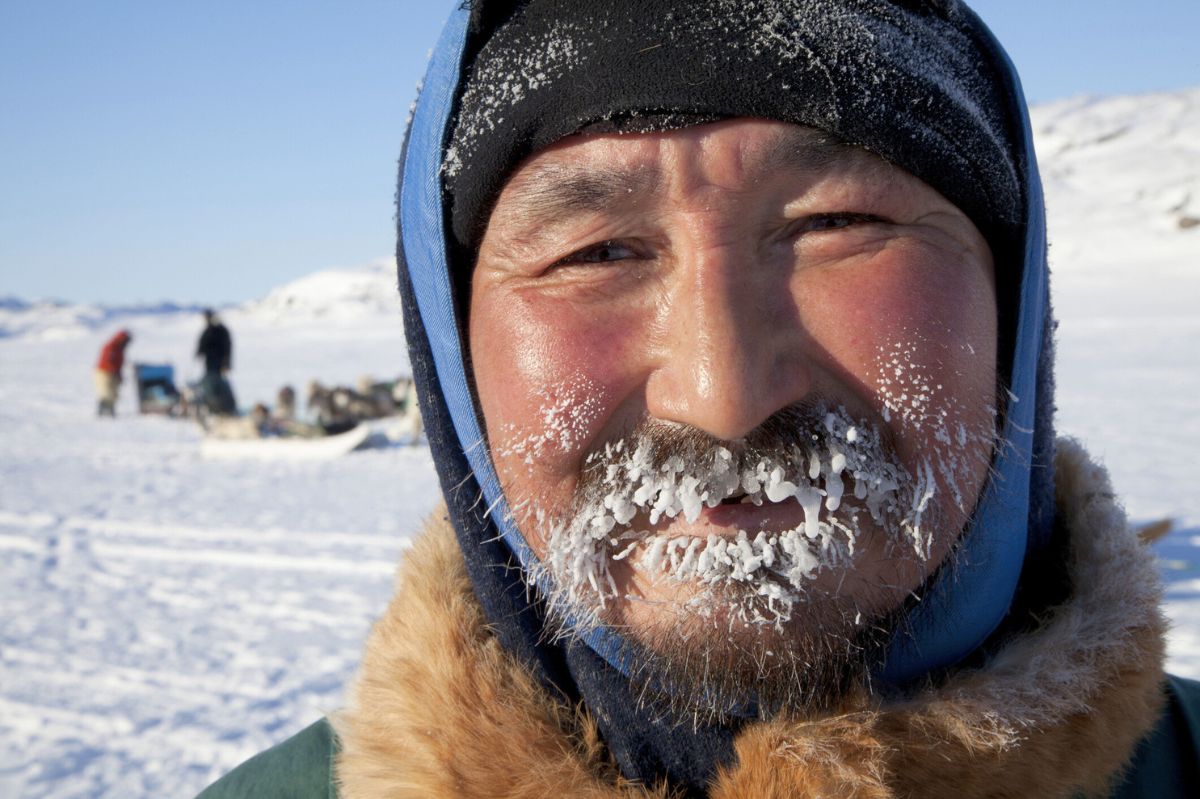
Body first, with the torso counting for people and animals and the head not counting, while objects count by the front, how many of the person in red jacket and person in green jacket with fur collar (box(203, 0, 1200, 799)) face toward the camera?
1

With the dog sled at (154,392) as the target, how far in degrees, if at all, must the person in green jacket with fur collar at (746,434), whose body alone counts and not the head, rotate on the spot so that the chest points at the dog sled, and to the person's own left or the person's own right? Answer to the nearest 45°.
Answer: approximately 135° to the person's own right

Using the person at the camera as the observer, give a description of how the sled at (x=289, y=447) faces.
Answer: facing to the right of the viewer

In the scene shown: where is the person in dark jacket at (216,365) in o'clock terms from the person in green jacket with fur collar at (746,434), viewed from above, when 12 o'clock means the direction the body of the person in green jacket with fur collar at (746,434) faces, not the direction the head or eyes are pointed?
the person in dark jacket at (216,365) is roughly at 5 o'clock from the person in green jacket with fur collar at (746,434).
